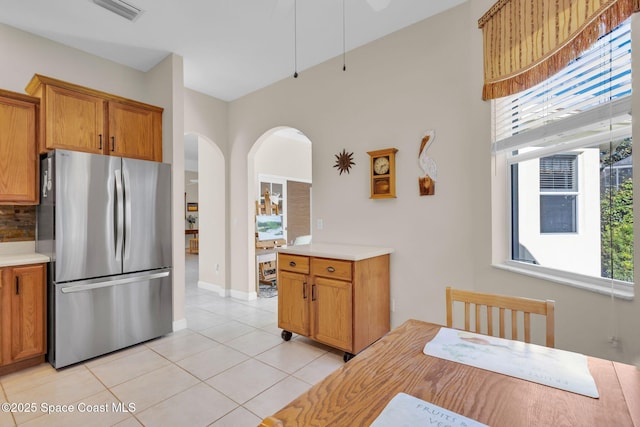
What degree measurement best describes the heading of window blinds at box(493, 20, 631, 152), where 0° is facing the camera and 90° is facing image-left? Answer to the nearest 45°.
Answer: approximately 45°

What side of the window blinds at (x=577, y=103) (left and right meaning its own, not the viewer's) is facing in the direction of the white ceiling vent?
front

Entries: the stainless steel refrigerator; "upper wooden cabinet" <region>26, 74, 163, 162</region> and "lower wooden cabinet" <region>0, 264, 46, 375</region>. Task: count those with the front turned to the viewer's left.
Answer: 0

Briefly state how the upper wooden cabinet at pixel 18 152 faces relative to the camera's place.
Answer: facing the viewer and to the right of the viewer

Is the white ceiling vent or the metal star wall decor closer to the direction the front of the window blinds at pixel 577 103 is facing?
the white ceiling vent

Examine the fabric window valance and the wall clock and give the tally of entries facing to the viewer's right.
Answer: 0

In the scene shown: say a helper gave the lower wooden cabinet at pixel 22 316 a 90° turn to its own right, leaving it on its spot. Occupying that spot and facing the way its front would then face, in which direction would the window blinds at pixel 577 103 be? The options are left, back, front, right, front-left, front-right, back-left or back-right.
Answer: left

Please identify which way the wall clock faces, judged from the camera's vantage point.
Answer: facing the viewer and to the left of the viewer

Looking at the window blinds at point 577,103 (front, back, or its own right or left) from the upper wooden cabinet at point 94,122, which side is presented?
front

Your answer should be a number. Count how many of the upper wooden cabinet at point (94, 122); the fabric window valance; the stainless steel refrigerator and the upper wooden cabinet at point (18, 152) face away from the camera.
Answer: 0

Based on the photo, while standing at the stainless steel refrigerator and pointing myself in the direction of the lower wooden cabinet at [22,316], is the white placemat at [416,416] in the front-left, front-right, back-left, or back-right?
back-left
